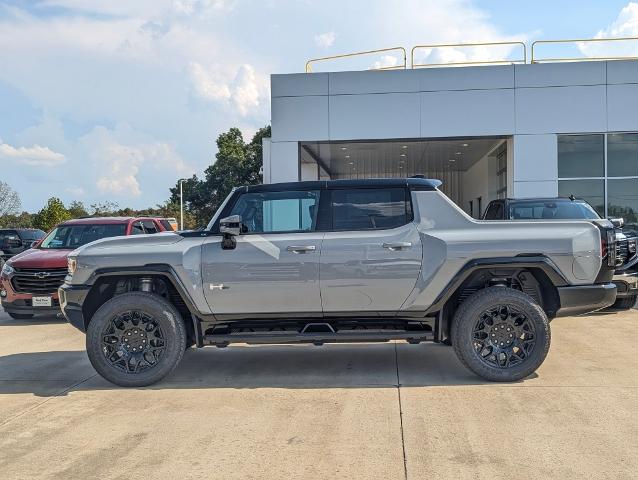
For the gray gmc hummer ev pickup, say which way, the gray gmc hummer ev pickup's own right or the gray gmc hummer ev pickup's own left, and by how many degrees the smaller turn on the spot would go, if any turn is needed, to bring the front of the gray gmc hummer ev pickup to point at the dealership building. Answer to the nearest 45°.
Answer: approximately 135° to the gray gmc hummer ev pickup's own right

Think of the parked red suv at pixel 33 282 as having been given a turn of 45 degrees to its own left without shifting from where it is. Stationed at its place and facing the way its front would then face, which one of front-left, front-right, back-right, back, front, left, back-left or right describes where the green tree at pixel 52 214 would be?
back

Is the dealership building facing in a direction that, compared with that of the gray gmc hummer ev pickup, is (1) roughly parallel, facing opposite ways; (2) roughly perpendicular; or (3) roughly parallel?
roughly perpendicular

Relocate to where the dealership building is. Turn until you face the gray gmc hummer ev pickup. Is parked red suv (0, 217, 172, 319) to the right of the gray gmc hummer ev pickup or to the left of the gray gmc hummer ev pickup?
right

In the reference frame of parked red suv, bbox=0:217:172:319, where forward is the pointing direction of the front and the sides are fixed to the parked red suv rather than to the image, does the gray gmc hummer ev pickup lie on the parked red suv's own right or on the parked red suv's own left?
on the parked red suv's own left

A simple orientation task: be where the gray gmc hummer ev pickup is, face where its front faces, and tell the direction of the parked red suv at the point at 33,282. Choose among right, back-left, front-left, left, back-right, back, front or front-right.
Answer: front-right

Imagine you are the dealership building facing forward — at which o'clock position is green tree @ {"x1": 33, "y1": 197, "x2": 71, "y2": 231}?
The green tree is roughly at 4 o'clock from the dealership building.

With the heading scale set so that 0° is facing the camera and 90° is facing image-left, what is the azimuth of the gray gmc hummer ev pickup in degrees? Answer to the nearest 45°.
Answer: approximately 90°

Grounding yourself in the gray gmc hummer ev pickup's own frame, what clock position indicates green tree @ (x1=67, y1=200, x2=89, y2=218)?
The green tree is roughly at 2 o'clock from the gray gmc hummer ev pickup.

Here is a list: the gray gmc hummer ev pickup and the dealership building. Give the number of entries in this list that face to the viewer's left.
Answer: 1

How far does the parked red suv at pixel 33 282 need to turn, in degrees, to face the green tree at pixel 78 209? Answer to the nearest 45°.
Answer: approximately 135° to its right

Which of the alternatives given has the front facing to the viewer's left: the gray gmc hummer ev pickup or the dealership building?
the gray gmc hummer ev pickup

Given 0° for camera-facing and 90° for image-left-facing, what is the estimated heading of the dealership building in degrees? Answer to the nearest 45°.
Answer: approximately 0°

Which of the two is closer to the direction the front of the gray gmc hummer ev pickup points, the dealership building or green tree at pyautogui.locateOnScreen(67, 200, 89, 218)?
the green tree

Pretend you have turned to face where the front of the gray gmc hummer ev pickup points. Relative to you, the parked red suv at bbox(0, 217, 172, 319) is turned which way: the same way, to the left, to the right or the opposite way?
to the left

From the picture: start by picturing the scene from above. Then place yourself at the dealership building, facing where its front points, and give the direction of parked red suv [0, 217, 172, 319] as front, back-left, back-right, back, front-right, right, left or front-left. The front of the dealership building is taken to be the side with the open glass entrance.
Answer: front-right
